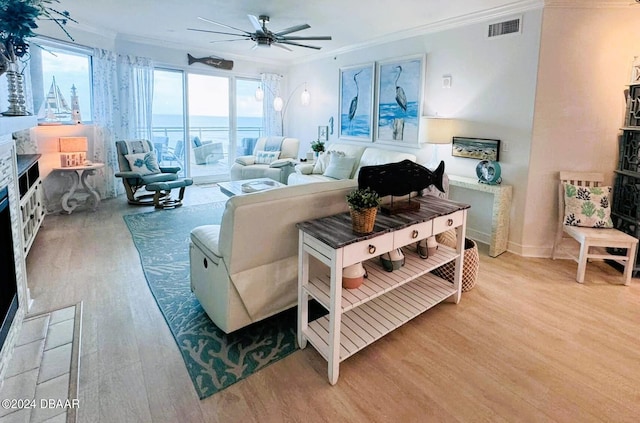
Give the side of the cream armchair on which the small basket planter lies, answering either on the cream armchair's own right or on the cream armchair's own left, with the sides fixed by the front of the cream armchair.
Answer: on the cream armchair's own left

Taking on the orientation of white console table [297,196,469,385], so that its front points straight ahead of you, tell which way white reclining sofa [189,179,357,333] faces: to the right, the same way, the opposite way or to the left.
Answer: the opposite way

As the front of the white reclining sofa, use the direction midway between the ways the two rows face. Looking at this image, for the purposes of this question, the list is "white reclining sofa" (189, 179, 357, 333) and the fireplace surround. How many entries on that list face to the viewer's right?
1

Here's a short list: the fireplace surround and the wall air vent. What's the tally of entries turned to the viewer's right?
1

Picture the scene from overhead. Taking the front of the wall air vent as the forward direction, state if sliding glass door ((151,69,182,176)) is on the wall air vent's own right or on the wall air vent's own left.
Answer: on the wall air vent's own right

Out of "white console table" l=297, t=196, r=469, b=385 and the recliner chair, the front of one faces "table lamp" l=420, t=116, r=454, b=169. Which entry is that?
the recliner chair

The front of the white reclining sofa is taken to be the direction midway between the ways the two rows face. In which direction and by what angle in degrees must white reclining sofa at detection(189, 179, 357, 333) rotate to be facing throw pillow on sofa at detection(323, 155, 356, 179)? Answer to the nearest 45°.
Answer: approximately 45° to its right

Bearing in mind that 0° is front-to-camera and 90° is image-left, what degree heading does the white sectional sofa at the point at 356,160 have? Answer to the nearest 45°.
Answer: approximately 45°

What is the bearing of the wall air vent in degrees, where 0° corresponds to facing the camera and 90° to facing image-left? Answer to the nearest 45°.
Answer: approximately 45°

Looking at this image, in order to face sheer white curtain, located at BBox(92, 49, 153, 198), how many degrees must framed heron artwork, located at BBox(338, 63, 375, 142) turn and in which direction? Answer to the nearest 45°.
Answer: approximately 45° to its right

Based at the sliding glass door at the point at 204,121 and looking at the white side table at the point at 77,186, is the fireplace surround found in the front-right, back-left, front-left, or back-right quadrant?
front-left

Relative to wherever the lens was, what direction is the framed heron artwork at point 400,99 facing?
facing the viewer and to the left of the viewer

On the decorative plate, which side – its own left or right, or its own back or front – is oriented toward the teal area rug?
front
